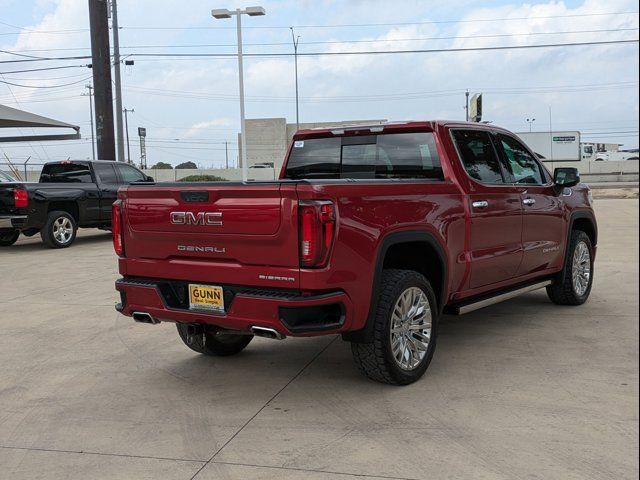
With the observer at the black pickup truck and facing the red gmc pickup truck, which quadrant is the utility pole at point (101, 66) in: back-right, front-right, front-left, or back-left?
back-left

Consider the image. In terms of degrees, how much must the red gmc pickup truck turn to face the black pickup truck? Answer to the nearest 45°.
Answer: approximately 90° to its left

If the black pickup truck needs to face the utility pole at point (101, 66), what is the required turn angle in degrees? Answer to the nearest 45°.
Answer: approximately 45° to its left

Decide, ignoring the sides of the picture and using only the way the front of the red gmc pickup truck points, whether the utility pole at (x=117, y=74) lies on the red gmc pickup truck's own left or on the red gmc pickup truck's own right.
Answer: on the red gmc pickup truck's own left

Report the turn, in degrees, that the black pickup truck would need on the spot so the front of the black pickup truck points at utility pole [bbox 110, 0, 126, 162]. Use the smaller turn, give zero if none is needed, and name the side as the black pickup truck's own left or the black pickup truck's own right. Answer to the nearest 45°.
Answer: approximately 45° to the black pickup truck's own left

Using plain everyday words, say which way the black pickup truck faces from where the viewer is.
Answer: facing away from the viewer and to the right of the viewer

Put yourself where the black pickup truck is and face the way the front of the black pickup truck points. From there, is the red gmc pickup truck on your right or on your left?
on your right

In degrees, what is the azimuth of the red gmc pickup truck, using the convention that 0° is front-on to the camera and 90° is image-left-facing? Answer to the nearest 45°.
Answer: approximately 225°

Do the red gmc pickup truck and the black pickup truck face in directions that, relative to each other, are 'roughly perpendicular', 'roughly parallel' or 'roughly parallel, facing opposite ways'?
roughly parallel

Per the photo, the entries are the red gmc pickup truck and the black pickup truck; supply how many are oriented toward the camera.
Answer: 0
